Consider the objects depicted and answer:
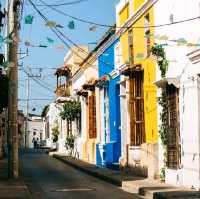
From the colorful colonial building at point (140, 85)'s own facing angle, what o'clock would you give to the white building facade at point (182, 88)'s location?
The white building facade is roughly at 10 o'clock from the colorful colonial building.

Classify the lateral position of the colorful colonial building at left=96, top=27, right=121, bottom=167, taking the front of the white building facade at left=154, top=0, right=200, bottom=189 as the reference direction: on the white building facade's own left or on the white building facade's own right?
on the white building facade's own right

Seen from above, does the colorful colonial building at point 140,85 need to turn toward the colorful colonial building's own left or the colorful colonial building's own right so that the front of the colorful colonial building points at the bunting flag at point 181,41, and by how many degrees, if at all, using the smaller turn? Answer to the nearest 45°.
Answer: approximately 45° to the colorful colonial building's own left

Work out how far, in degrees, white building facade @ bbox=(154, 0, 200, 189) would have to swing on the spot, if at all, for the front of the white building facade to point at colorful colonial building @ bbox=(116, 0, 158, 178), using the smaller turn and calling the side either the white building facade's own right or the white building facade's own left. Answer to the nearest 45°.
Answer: approximately 135° to the white building facade's own right

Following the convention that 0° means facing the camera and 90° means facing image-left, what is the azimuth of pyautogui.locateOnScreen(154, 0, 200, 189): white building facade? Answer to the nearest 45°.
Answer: approximately 45°

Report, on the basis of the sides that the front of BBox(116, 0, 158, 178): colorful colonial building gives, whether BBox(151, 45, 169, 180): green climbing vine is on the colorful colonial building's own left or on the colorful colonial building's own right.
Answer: on the colorful colonial building's own left

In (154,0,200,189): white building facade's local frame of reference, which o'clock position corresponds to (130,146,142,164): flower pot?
The flower pot is roughly at 4 o'clock from the white building facade.
